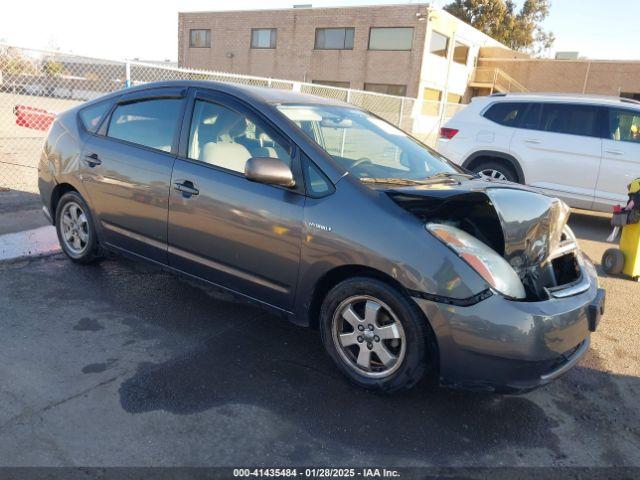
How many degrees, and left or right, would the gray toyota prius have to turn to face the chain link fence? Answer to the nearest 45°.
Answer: approximately 180°

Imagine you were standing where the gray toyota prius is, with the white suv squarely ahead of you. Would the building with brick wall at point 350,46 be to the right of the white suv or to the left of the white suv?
left

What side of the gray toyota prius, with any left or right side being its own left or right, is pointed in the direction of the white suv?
left

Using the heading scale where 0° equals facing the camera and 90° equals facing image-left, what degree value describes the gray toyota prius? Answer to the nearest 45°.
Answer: approximately 315°

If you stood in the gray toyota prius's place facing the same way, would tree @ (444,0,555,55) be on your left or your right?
on your left

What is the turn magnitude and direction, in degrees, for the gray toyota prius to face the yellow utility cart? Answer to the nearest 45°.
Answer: approximately 90° to its left

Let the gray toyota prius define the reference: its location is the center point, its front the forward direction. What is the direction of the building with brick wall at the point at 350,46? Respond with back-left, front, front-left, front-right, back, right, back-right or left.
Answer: back-left
